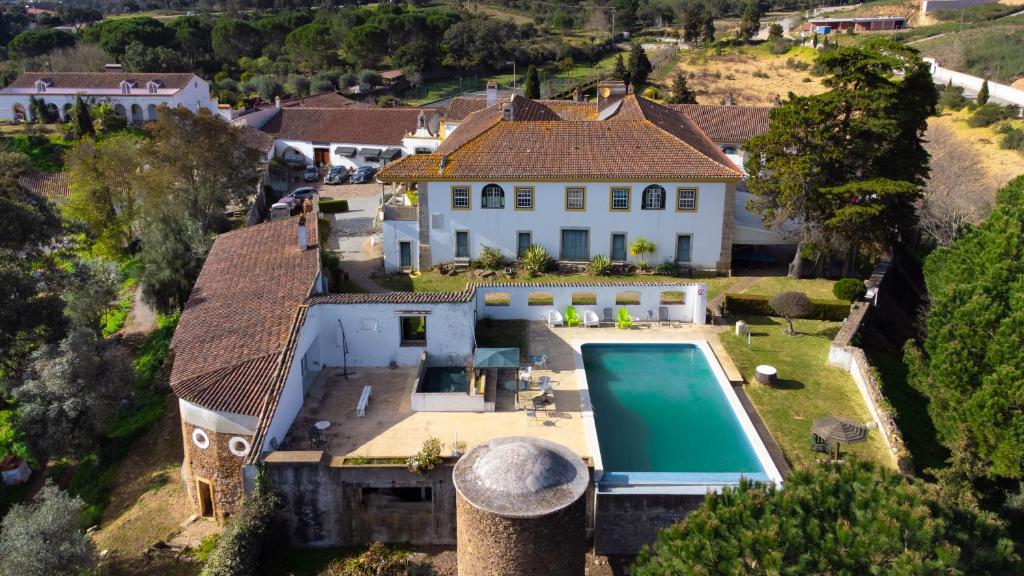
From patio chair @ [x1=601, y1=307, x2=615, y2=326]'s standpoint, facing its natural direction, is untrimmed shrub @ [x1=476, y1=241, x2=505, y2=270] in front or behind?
behind

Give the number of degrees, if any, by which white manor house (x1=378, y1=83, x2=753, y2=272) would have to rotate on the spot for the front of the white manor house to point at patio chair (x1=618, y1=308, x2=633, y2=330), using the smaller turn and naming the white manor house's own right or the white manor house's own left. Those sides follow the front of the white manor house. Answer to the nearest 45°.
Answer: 0° — it already faces it

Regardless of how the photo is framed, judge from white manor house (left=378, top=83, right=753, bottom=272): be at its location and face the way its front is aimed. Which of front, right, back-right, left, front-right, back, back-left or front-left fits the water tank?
front

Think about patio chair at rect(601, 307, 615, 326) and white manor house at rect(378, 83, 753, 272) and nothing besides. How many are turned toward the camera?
2

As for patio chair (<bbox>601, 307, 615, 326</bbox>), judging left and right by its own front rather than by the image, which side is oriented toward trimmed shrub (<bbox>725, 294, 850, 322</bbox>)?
left

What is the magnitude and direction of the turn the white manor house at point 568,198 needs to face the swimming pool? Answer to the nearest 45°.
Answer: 0° — it already faces it

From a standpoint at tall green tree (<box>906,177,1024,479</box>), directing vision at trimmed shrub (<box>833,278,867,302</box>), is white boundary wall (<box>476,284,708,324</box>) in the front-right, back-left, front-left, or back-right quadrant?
front-left

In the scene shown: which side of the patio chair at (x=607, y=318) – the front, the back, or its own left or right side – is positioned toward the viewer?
front

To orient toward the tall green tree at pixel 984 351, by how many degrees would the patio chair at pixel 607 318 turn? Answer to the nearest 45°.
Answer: approximately 45° to its left

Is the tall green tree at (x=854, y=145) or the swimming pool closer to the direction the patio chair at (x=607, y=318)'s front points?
the swimming pool

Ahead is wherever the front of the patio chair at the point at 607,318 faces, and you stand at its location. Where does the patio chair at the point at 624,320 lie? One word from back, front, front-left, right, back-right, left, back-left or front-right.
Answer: front-left

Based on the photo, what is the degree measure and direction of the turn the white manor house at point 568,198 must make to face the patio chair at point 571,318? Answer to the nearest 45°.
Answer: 0° — it already faces it

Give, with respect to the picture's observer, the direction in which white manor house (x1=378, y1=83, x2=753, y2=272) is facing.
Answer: facing the viewer

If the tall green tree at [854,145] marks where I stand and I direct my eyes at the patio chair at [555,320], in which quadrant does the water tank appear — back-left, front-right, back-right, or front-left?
front-left

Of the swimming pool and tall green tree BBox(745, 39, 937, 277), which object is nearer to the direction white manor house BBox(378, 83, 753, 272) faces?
the swimming pool

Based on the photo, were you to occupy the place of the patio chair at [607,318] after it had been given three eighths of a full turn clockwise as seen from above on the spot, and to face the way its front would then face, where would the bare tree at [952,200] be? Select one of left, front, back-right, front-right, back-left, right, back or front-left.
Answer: right
